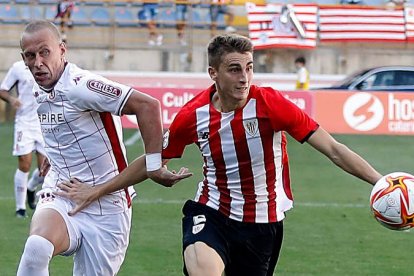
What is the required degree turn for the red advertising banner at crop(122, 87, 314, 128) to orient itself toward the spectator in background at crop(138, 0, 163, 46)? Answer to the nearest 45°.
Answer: approximately 180°

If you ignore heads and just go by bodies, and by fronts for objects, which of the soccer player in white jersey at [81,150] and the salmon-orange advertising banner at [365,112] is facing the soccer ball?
the salmon-orange advertising banner

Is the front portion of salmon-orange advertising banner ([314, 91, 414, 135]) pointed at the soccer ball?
yes

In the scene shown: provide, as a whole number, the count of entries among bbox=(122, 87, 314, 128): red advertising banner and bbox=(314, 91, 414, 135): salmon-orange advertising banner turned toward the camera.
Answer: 2

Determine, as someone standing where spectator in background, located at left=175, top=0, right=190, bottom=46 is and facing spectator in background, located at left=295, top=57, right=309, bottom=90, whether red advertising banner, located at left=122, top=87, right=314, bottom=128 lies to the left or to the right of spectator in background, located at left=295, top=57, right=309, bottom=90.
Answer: right

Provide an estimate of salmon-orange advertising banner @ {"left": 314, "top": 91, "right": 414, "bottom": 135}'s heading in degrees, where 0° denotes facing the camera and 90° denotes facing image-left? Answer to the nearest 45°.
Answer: approximately 0°
